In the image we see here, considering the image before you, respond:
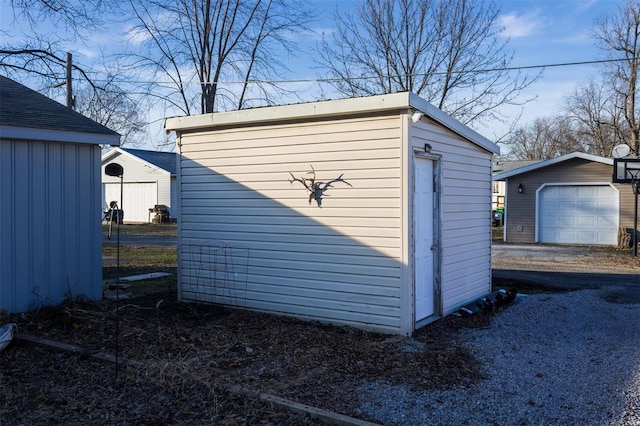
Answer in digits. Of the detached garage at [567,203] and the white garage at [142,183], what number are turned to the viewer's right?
0

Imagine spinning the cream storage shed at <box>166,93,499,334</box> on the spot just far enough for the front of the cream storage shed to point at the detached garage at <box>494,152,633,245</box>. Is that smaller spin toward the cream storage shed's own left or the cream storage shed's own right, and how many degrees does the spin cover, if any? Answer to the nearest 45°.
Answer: approximately 90° to the cream storage shed's own left

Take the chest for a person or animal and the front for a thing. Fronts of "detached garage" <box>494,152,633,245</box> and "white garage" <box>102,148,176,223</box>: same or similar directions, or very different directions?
same or similar directions

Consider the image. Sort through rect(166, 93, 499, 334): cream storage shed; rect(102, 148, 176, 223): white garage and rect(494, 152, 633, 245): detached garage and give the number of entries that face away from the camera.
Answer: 0

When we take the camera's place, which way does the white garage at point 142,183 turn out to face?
facing the viewer and to the left of the viewer

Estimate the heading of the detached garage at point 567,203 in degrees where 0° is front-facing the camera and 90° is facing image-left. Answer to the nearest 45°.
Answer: approximately 0°

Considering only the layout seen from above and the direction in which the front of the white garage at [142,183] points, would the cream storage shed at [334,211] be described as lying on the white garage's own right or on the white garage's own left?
on the white garage's own left

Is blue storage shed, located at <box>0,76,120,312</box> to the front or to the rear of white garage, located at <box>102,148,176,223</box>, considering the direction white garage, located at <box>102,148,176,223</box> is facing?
to the front

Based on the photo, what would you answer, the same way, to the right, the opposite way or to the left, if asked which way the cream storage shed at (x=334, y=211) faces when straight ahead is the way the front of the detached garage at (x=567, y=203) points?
to the left

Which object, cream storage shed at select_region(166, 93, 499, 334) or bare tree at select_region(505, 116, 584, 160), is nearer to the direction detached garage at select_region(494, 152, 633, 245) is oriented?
the cream storage shed

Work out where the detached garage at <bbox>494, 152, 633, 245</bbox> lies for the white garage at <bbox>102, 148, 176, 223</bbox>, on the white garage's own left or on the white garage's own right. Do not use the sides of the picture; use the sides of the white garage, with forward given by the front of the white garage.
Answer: on the white garage's own left

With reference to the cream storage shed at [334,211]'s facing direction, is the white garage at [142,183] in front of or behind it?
behind

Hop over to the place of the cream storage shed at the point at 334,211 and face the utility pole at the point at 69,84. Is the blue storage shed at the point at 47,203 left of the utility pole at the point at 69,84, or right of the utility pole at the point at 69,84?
left

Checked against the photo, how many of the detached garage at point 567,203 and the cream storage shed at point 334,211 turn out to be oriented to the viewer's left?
0
